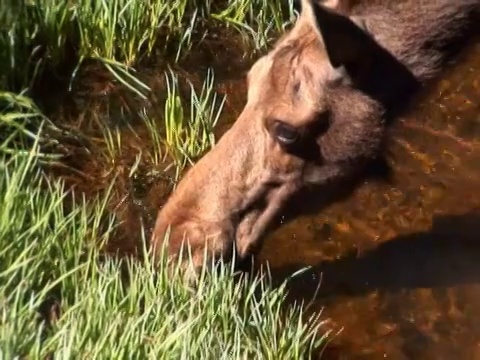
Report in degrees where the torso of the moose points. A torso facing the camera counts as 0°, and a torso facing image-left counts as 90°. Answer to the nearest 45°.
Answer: approximately 90°
